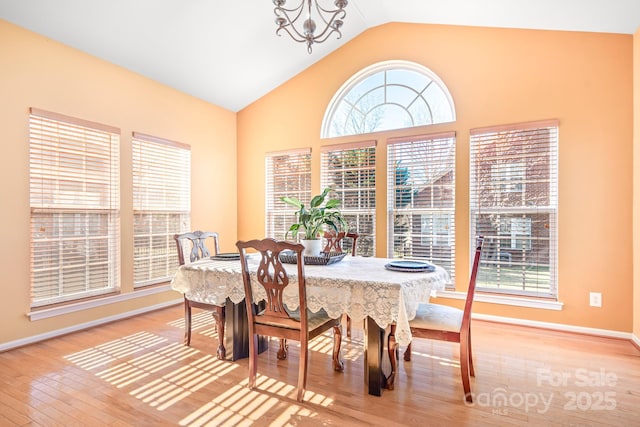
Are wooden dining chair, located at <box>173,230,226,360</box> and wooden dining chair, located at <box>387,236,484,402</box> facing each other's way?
yes

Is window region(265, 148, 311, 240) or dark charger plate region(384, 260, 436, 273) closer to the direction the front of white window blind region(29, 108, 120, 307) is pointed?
the dark charger plate

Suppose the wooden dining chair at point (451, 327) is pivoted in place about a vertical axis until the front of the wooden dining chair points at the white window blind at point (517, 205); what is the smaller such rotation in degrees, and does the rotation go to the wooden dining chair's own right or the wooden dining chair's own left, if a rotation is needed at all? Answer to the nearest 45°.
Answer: approximately 135° to the wooden dining chair's own right

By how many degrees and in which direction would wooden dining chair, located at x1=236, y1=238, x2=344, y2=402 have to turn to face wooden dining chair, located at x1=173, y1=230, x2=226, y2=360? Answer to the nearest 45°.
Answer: approximately 90° to its left

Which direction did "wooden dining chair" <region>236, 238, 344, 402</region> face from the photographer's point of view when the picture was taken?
facing away from the viewer and to the right of the viewer

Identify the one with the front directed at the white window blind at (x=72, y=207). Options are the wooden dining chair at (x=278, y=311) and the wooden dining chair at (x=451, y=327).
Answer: the wooden dining chair at (x=451, y=327)

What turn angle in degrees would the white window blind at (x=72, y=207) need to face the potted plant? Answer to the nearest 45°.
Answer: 0° — it already faces it

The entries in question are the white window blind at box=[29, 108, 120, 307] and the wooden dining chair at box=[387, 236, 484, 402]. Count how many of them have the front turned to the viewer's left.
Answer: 1

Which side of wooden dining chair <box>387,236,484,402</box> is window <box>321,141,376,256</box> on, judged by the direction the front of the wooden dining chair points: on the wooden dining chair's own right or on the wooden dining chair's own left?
on the wooden dining chair's own right

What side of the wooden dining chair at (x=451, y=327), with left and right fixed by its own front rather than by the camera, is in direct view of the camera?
left

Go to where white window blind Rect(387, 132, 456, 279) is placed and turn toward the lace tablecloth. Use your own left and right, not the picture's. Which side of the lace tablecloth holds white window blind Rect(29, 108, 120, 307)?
right

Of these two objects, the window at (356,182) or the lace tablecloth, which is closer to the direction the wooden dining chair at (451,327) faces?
the lace tablecloth

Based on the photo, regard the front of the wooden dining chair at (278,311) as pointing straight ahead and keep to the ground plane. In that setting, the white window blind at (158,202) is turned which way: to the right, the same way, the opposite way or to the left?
to the right

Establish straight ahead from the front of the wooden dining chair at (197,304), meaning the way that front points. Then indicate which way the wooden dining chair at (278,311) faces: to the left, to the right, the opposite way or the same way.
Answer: to the left

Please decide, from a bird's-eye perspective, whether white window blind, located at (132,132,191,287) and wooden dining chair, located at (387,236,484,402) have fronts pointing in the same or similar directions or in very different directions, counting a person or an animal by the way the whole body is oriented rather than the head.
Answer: very different directions
